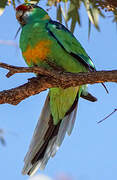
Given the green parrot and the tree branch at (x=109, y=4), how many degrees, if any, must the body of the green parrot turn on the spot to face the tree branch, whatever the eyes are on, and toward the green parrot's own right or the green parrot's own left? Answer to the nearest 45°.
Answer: approximately 135° to the green parrot's own left

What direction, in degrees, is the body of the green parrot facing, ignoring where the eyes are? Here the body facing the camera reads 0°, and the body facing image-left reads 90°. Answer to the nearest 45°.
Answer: approximately 45°
